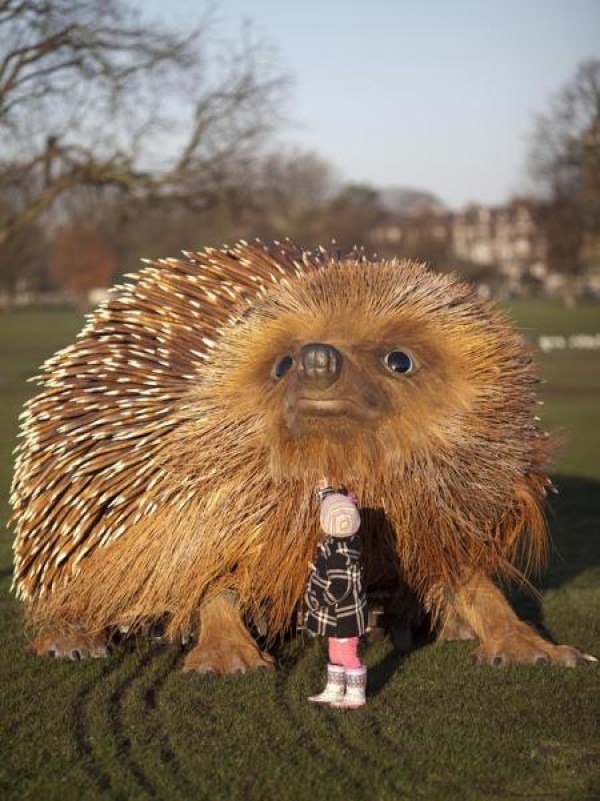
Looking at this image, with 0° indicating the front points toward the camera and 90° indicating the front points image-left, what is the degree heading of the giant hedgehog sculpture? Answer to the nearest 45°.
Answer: approximately 315°
